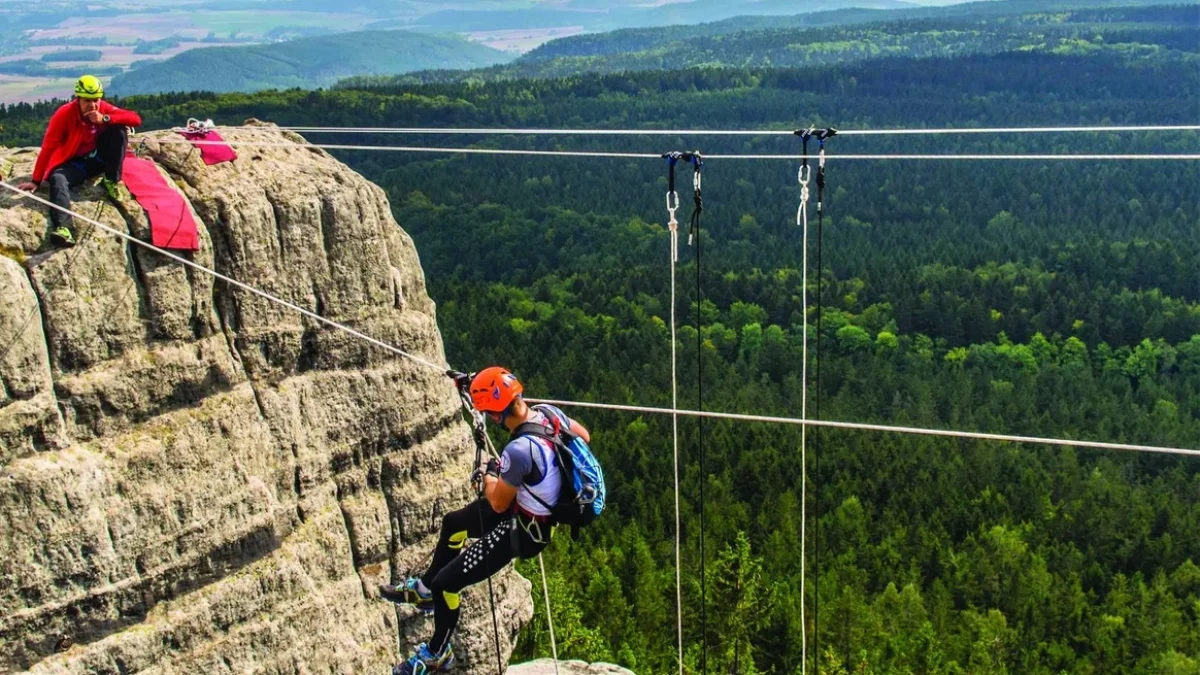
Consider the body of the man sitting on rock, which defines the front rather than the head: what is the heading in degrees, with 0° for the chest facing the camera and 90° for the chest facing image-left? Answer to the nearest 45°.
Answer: approximately 0°

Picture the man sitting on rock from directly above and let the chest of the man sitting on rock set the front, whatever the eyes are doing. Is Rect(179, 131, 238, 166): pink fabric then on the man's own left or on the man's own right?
on the man's own left

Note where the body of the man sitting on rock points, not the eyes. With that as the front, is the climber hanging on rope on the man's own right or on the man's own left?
on the man's own left

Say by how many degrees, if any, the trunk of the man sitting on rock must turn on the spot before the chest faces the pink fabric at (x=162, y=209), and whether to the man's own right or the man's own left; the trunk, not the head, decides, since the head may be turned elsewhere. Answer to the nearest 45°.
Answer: approximately 45° to the man's own left

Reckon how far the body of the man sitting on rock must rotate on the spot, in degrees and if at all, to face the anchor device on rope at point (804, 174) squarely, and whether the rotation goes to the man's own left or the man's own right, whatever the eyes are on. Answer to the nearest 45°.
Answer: approximately 90° to the man's own left

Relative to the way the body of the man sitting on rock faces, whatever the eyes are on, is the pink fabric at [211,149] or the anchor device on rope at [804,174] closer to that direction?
the anchor device on rope
